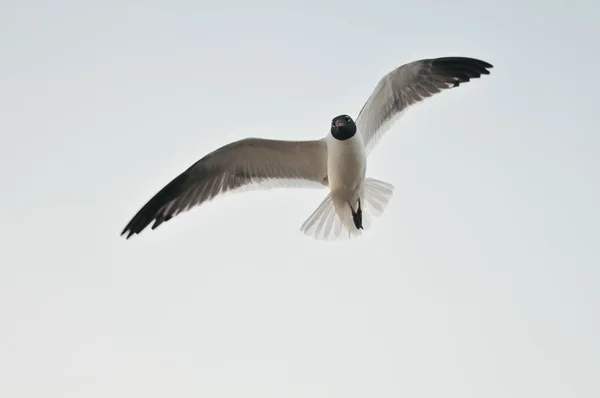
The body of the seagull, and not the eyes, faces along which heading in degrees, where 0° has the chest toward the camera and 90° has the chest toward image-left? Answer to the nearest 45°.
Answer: approximately 0°
